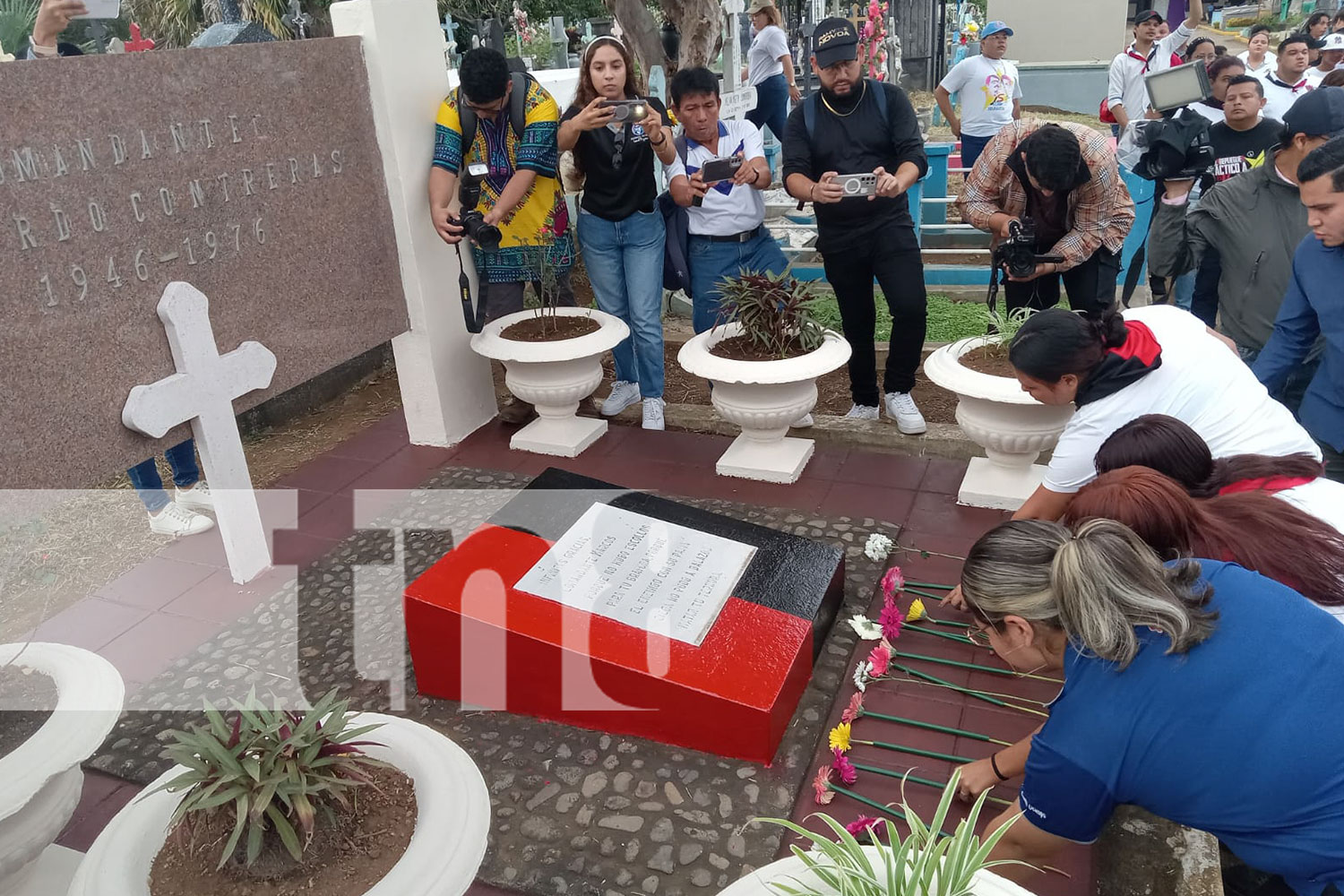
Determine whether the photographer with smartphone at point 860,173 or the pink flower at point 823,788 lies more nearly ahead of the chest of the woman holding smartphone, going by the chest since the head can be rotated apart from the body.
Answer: the pink flower

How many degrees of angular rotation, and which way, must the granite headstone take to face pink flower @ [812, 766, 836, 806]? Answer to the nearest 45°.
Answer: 0° — it already faces it

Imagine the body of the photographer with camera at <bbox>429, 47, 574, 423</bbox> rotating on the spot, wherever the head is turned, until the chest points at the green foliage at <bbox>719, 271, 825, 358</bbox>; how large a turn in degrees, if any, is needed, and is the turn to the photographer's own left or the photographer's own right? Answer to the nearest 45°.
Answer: approximately 45° to the photographer's own left

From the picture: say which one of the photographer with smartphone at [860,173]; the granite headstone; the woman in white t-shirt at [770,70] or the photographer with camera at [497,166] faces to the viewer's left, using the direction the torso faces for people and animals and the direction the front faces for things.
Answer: the woman in white t-shirt

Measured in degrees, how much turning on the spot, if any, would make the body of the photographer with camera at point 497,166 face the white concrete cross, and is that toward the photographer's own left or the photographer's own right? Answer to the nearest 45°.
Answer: approximately 45° to the photographer's own right

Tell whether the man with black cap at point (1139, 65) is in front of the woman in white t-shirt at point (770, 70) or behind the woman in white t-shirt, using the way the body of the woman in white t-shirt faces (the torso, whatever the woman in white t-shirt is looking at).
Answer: behind

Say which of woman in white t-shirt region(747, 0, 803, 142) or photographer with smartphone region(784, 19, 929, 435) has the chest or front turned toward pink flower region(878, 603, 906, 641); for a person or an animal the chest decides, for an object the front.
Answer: the photographer with smartphone
